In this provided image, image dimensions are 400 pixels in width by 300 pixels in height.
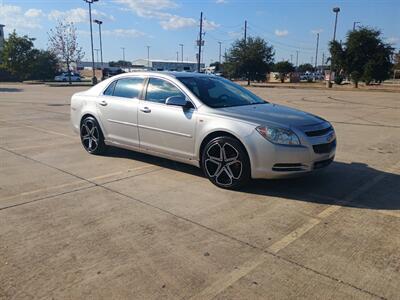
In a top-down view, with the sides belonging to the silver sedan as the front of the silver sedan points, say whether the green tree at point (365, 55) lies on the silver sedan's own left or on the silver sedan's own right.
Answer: on the silver sedan's own left

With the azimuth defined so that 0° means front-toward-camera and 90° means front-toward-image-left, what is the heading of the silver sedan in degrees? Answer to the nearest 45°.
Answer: approximately 315°
